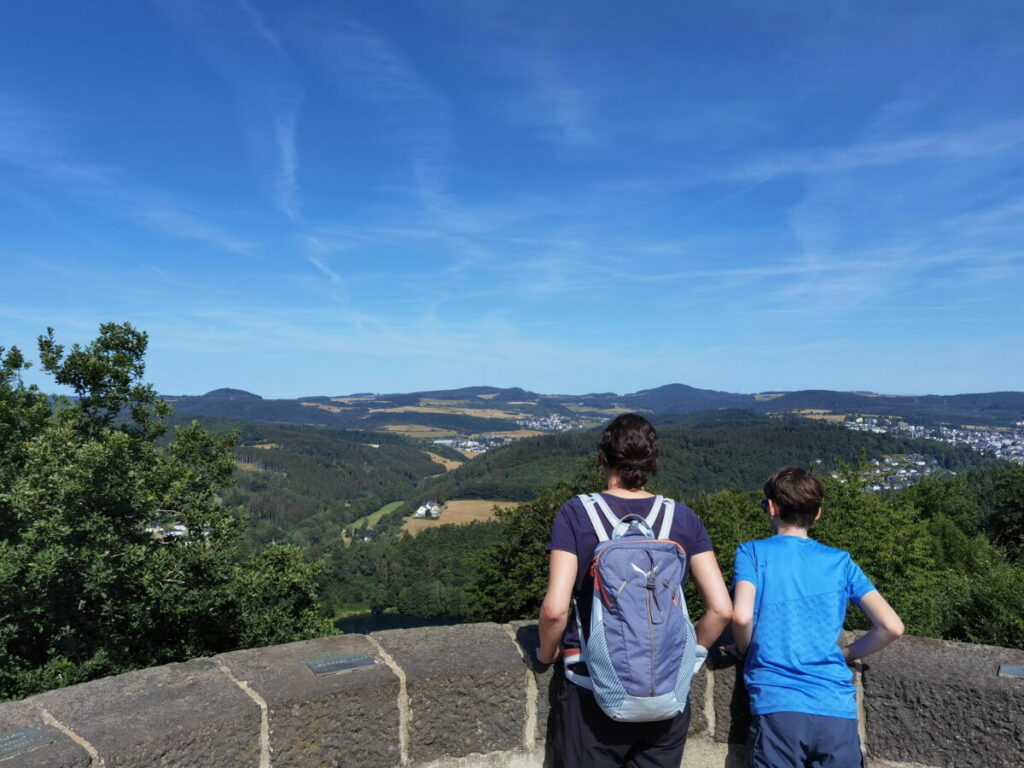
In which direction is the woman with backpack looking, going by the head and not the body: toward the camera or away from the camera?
away from the camera

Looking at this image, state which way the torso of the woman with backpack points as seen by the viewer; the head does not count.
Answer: away from the camera

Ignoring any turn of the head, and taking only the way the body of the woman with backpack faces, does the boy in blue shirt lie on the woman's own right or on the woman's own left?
on the woman's own right

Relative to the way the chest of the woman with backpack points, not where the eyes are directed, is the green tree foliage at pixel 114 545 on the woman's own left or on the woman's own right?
on the woman's own left
